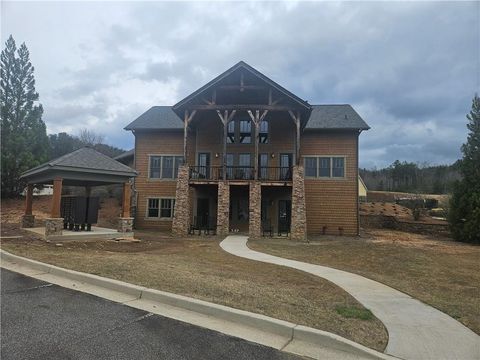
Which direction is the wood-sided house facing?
toward the camera

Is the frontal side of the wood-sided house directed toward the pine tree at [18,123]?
no

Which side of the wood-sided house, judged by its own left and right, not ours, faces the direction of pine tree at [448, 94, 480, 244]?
left
